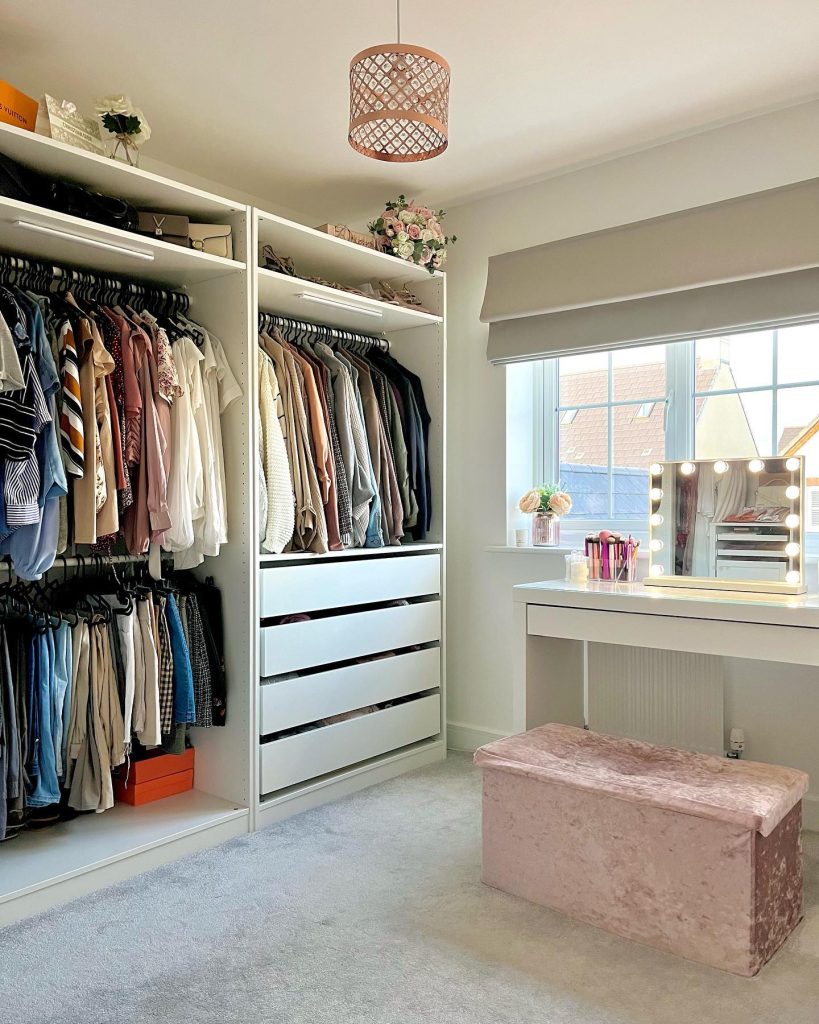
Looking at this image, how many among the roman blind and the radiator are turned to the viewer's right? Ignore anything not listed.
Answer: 0

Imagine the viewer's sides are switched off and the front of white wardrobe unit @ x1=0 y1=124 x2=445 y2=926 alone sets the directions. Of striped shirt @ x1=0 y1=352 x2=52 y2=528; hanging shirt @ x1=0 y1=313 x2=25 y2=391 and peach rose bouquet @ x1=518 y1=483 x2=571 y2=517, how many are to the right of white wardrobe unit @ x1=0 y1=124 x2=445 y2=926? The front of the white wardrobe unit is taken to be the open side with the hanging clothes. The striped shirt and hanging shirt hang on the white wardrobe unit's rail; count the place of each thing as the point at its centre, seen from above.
2

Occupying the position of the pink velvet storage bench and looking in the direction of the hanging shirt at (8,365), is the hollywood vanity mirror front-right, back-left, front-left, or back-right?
back-right

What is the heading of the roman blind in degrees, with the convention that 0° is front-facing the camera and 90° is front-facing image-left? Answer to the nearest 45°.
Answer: approximately 45°

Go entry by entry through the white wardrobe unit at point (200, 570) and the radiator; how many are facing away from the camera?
0

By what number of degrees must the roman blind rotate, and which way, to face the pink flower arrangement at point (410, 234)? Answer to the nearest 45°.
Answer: approximately 45° to its right

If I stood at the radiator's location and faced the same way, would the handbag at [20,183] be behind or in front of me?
in front

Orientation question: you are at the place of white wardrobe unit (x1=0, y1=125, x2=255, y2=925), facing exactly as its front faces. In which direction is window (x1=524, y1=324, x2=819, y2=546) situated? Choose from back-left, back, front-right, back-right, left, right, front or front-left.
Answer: front-left

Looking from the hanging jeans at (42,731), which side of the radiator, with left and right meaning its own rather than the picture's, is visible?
front

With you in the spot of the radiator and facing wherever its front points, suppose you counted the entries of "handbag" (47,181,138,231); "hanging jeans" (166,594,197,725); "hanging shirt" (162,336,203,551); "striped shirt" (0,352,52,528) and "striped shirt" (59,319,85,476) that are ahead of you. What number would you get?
5

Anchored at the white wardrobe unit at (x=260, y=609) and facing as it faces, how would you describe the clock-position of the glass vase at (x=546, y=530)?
The glass vase is roughly at 10 o'clock from the white wardrobe unit.

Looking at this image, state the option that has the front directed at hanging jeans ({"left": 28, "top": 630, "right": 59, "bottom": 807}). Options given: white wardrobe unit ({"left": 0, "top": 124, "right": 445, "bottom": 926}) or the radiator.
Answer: the radiator

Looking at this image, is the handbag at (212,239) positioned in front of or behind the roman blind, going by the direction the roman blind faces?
in front
